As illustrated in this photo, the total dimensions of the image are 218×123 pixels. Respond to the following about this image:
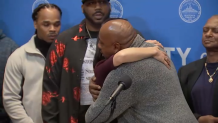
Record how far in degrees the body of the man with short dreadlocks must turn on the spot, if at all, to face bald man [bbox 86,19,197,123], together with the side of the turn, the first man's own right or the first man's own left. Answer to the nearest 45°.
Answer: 0° — they already face them

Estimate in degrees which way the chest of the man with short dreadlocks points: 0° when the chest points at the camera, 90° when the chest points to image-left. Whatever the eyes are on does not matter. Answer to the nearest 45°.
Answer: approximately 315°

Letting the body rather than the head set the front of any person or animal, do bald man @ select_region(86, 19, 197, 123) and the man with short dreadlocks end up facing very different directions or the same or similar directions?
very different directions

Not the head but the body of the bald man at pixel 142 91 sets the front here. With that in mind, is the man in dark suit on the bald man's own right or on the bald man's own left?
on the bald man's own right
